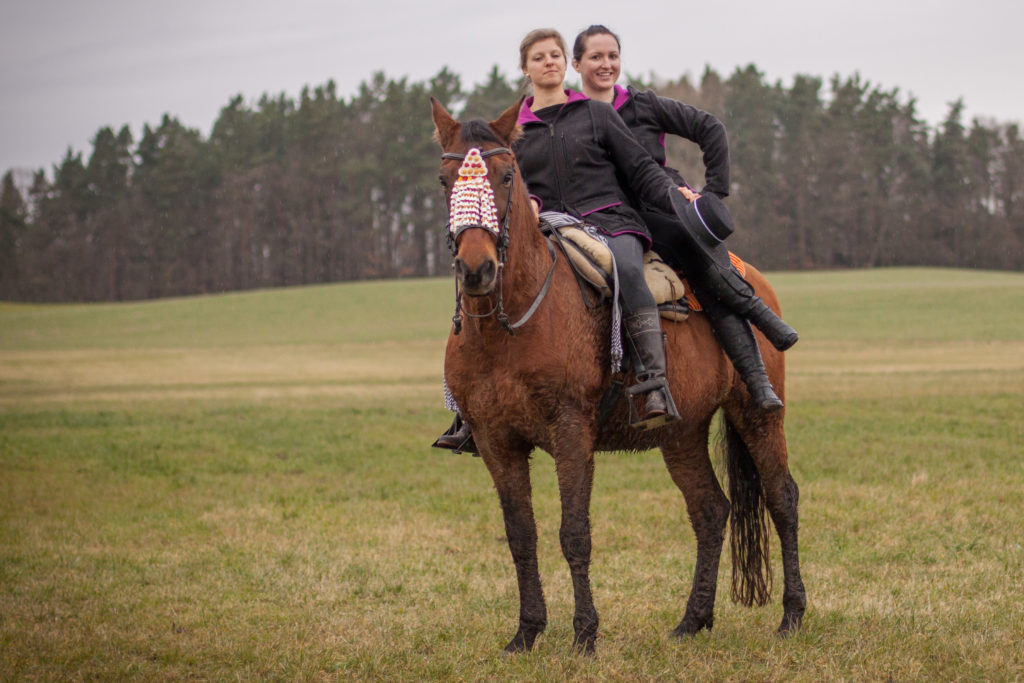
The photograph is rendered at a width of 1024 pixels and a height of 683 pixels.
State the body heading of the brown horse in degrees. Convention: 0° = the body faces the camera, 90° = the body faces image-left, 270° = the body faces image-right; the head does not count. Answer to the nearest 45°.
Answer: approximately 45°
